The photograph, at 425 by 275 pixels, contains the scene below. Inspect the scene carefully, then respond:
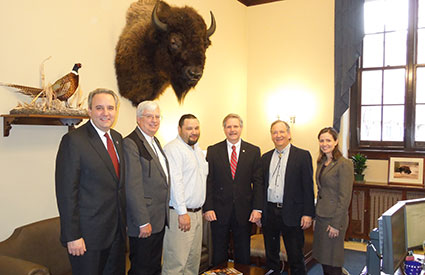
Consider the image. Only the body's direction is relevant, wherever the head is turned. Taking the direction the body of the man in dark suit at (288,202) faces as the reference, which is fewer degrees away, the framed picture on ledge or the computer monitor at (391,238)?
the computer monitor

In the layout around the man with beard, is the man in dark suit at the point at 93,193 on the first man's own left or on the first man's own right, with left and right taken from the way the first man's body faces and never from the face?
on the first man's own right

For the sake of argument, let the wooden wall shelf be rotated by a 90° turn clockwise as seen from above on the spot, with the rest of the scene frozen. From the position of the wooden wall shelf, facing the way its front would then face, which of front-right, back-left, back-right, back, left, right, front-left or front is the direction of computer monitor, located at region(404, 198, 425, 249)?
left

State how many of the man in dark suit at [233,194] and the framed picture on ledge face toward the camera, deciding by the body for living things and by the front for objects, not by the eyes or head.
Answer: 2

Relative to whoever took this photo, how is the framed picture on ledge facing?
facing the viewer

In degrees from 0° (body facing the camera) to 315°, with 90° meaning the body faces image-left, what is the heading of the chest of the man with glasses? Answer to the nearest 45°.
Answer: approximately 315°

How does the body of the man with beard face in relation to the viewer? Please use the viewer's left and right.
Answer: facing the viewer and to the right of the viewer

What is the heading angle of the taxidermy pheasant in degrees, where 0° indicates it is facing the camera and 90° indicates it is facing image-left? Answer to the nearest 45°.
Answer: approximately 270°

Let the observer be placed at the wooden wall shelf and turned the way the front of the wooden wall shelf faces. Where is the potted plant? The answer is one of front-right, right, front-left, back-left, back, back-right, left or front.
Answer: front-left
